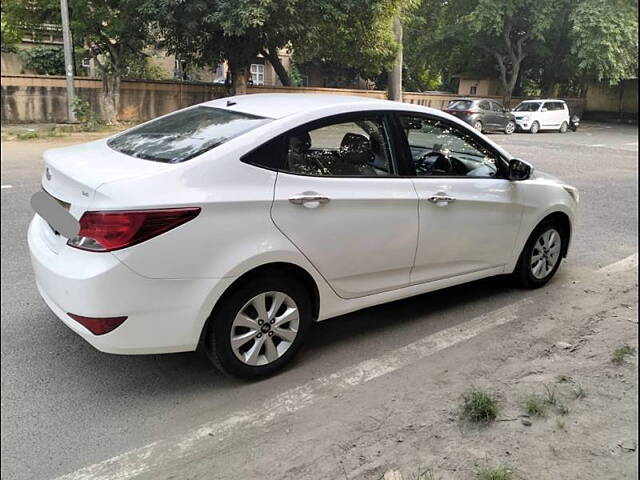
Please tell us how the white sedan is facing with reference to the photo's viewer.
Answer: facing away from the viewer and to the right of the viewer

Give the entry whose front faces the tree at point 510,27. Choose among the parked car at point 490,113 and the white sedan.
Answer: the white sedan

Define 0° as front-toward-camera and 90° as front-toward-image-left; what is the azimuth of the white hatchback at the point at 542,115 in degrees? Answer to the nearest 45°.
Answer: approximately 45°

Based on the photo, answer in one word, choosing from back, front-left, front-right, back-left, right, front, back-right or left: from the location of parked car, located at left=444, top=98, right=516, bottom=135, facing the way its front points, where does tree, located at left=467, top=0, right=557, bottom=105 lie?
front-left

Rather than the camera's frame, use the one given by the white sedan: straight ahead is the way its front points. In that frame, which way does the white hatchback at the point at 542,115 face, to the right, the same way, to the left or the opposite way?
the opposite way
